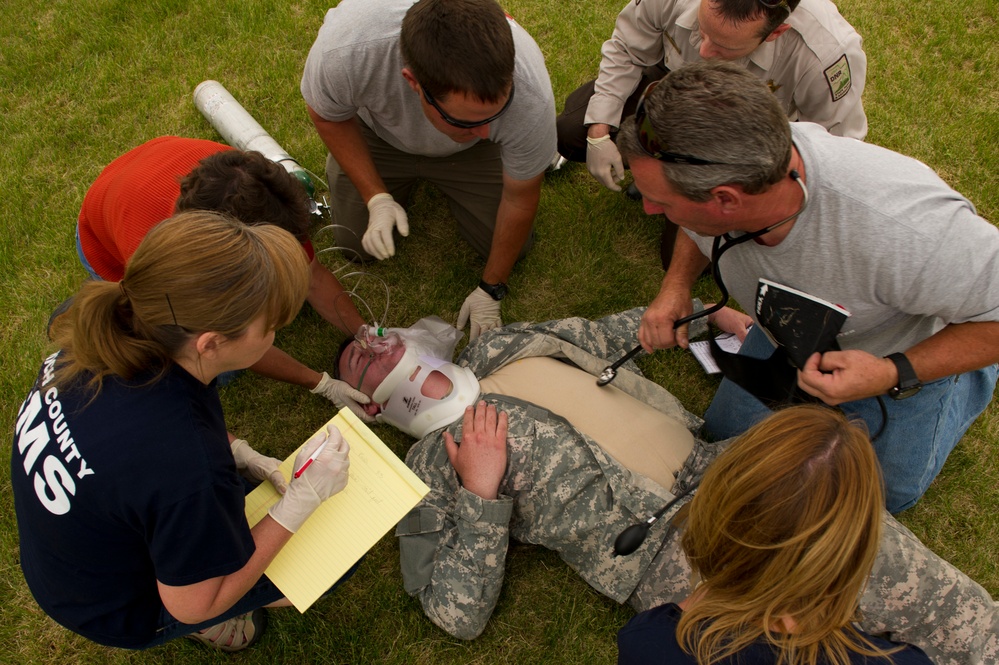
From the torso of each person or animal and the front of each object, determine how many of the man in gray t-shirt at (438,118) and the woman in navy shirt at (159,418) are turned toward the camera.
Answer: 1

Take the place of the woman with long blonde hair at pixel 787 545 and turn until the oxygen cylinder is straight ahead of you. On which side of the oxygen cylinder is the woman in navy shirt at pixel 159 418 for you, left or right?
left

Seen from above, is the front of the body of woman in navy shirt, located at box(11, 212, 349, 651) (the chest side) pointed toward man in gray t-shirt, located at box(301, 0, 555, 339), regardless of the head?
yes

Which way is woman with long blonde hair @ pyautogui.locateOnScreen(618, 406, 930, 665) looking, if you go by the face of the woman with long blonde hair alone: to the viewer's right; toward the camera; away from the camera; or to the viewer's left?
away from the camera

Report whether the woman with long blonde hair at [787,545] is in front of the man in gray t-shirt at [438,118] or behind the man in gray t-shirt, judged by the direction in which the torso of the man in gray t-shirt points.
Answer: in front

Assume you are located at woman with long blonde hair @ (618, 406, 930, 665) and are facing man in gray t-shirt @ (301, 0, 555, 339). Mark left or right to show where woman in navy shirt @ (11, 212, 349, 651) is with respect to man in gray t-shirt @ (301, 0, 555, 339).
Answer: left

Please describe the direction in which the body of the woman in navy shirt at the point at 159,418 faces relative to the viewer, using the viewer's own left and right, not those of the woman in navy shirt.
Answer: facing away from the viewer and to the right of the viewer

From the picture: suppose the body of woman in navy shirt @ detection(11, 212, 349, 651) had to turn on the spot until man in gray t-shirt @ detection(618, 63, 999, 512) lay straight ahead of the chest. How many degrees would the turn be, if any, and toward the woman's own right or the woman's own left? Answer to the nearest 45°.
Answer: approximately 45° to the woman's own right

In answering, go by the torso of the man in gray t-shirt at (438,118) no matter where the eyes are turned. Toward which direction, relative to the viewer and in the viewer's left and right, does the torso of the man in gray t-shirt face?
facing the viewer

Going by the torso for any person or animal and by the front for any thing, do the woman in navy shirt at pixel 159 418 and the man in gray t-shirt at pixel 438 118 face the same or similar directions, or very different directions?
very different directions

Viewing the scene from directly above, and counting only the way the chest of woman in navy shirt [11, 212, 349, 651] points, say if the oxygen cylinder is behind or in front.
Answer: in front

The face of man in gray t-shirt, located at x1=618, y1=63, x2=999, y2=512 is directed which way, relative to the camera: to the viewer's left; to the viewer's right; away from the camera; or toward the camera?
to the viewer's left

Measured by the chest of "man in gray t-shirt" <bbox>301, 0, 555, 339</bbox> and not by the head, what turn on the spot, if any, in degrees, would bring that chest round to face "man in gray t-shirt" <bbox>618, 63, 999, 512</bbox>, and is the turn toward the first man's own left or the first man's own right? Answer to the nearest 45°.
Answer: approximately 45° to the first man's own left
